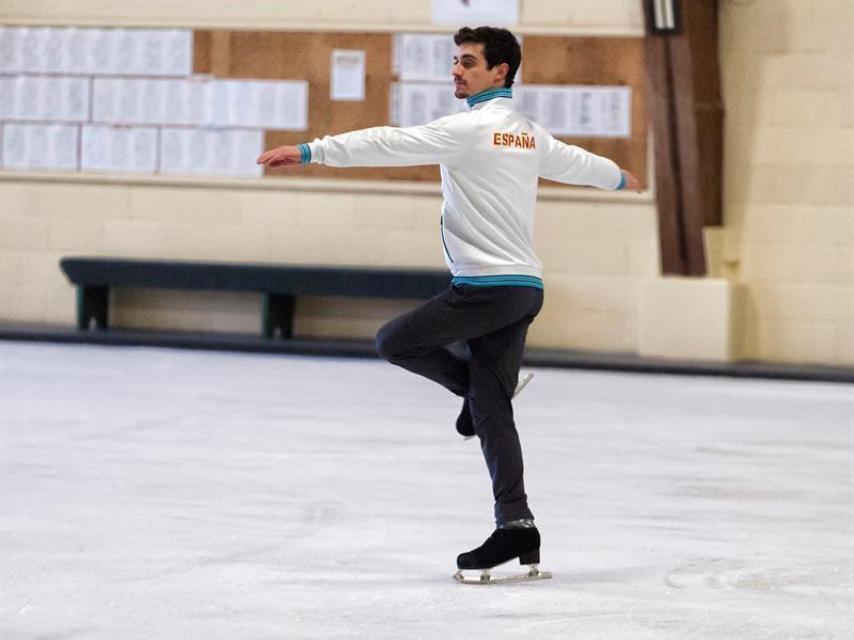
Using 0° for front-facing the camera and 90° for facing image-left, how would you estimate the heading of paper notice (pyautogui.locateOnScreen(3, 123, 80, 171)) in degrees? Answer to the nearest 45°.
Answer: approximately 0°

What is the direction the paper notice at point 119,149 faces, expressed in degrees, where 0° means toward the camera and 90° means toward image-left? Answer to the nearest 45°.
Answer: approximately 0°

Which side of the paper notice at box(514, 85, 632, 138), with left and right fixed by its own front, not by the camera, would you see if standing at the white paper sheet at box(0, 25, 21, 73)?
right

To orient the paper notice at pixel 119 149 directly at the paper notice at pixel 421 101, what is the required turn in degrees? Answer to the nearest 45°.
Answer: approximately 45° to its left

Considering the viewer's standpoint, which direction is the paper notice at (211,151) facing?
facing the viewer

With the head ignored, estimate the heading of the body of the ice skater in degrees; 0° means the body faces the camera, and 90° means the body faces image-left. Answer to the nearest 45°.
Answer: approximately 135°

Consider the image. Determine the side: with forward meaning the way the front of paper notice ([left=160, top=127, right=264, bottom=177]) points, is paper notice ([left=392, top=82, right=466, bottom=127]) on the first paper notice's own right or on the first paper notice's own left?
on the first paper notice's own left

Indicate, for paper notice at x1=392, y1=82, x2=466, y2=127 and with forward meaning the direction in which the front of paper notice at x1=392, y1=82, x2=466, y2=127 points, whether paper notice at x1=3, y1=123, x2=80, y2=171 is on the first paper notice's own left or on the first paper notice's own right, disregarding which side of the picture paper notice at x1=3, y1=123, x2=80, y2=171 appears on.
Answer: on the first paper notice's own right

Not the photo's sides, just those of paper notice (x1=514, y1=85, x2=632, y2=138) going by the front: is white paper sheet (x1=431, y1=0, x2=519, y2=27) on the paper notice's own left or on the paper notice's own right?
on the paper notice's own right

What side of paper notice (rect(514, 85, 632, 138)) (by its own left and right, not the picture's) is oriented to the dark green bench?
right

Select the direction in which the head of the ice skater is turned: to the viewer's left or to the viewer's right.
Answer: to the viewer's left
